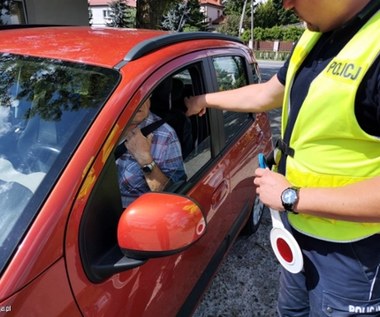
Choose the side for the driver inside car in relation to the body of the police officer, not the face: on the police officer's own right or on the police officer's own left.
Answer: on the police officer's own right

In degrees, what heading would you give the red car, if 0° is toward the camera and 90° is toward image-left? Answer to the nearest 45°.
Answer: approximately 45°

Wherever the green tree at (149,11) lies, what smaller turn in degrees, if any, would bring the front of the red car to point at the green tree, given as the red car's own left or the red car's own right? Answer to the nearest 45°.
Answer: approximately 135° to the red car's own right

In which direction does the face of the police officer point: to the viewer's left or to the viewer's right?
to the viewer's left

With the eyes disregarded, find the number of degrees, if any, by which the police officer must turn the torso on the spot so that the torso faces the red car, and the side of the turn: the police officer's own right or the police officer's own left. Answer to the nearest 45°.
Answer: approximately 45° to the police officer's own right

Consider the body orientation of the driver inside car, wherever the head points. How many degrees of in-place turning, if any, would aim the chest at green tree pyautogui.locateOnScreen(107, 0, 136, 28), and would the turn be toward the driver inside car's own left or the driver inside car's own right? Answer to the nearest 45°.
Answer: approximately 135° to the driver inside car's own right

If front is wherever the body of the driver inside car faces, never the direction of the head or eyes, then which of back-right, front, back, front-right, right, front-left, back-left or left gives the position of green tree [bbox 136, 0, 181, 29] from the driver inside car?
back-right

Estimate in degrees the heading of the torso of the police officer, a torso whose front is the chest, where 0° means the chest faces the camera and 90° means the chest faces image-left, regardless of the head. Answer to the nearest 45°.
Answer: approximately 45°

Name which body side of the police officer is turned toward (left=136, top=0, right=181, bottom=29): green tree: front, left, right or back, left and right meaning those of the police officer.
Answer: right

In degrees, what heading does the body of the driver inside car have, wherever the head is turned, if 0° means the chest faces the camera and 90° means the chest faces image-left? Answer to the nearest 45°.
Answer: approximately 45°

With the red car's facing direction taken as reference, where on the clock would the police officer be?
The police officer is roughly at 8 o'clock from the red car.

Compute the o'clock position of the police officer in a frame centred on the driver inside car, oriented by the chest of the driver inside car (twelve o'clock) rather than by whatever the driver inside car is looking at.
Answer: The police officer is roughly at 9 o'clock from the driver inside car.
